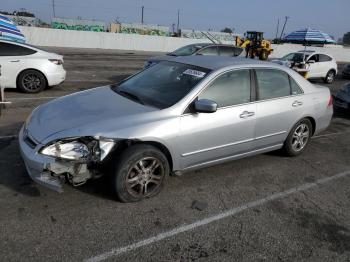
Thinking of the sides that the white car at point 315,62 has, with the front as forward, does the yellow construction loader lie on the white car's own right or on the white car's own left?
on the white car's own right

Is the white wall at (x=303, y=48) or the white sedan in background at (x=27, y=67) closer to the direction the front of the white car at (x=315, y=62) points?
the white sedan in background

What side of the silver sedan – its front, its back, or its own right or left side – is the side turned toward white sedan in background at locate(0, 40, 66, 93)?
right

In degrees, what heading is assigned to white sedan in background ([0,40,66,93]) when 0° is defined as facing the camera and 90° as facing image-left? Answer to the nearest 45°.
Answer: approximately 90°
